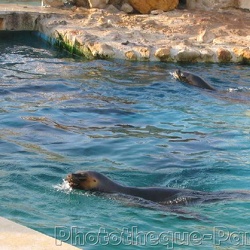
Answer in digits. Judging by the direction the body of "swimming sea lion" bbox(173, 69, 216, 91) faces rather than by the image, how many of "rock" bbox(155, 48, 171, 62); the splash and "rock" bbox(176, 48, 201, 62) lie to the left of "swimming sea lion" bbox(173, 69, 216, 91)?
1

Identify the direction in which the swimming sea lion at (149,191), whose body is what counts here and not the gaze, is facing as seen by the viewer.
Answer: to the viewer's left

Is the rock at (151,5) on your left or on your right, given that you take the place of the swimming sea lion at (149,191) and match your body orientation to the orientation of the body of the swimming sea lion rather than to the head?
on your right

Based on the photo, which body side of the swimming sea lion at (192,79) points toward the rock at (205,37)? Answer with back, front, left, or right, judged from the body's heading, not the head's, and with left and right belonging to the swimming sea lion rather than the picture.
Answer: right

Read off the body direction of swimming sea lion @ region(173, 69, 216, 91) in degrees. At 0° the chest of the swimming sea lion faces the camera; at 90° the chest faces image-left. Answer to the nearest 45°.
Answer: approximately 90°

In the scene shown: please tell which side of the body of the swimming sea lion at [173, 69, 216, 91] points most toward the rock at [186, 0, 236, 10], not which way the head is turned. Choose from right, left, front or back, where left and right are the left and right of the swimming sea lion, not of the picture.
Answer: right

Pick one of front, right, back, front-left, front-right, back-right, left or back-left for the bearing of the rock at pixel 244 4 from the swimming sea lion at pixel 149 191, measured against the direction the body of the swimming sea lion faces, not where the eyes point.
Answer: right

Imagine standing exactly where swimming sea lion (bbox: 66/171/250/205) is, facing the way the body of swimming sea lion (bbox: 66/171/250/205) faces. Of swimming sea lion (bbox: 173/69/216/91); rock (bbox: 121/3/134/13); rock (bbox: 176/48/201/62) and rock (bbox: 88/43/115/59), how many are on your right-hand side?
4

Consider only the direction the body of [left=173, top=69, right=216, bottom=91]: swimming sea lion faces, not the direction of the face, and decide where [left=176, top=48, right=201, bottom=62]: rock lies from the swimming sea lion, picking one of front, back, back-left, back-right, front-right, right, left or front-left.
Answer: right

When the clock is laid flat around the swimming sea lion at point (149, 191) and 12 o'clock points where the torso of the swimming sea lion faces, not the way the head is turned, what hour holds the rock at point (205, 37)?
The rock is roughly at 3 o'clock from the swimming sea lion.

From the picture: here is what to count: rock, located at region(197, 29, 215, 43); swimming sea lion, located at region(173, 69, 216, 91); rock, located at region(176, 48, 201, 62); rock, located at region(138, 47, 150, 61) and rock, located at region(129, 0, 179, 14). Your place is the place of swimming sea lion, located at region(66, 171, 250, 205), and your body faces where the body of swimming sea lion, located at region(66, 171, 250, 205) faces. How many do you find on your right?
5

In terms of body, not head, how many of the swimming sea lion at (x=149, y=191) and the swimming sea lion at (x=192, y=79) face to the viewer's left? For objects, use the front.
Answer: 2
